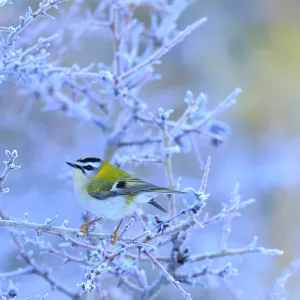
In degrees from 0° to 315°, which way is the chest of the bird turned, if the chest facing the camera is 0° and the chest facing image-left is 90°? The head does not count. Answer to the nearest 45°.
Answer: approximately 90°
